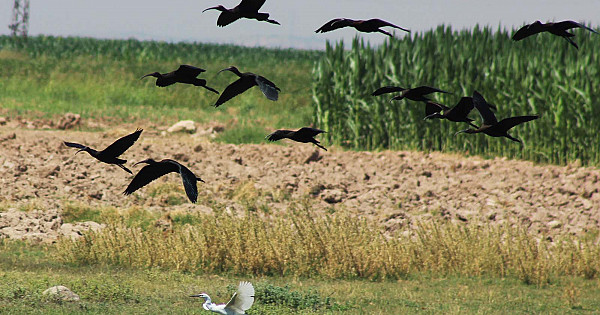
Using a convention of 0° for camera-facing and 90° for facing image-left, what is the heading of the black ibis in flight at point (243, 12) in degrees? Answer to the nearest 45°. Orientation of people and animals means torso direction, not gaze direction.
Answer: approximately 90°

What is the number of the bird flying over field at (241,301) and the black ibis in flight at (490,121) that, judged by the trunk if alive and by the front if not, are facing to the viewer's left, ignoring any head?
2

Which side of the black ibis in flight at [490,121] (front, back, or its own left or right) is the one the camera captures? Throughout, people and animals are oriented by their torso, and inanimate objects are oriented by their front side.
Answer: left

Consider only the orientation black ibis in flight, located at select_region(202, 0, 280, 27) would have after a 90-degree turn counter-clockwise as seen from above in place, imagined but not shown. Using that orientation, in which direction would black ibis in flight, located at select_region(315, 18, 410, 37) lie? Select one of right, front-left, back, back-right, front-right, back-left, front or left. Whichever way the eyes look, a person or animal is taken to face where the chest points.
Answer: left

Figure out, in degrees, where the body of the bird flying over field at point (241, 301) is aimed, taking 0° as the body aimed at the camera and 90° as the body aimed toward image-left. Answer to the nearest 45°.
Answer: approximately 90°

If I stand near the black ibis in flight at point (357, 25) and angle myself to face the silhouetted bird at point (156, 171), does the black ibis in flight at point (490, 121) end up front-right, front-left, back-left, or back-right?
back-left
